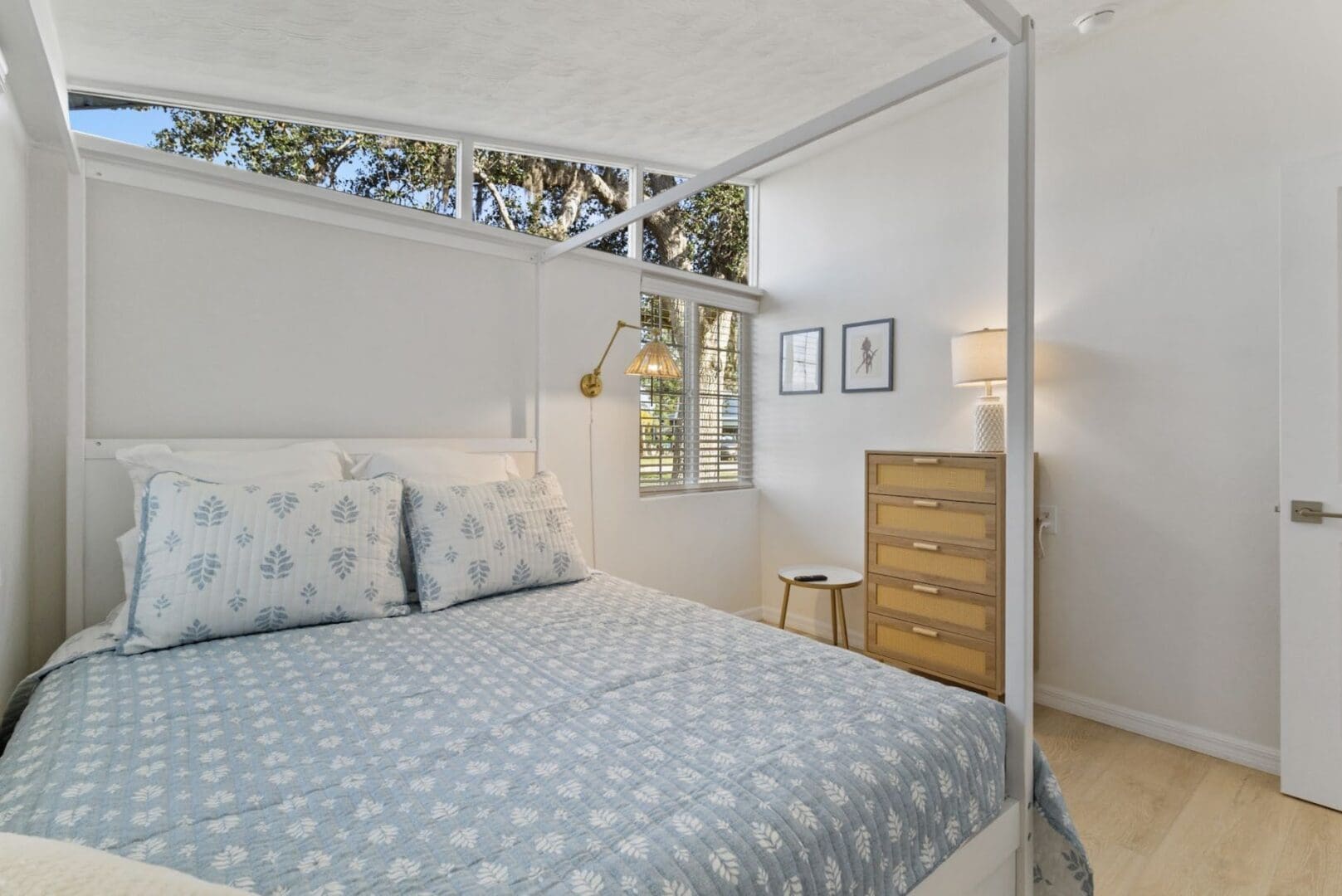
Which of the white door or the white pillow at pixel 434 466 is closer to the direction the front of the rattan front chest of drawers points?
the white pillow

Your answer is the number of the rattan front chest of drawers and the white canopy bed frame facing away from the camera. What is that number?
0

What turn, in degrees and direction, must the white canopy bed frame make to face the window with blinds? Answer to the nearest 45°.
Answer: approximately 135° to its left

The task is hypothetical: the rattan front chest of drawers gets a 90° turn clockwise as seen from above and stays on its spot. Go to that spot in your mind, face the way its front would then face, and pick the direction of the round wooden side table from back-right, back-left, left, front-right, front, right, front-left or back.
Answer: front

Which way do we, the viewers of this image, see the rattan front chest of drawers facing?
facing the viewer and to the left of the viewer

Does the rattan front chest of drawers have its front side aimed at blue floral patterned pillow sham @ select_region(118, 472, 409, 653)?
yes

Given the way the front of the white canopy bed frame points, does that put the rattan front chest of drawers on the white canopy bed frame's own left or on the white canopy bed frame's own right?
on the white canopy bed frame's own left

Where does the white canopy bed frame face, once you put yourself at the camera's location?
facing the viewer and to the right of the viewer

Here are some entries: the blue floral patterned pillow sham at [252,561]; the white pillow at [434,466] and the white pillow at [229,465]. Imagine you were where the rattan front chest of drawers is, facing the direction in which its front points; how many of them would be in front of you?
3

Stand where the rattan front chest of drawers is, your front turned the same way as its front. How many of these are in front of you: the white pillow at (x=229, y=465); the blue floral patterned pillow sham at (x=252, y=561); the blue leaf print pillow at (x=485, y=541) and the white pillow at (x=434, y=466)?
4

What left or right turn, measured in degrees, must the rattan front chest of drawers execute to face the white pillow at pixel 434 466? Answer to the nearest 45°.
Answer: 0° — it already faces it
